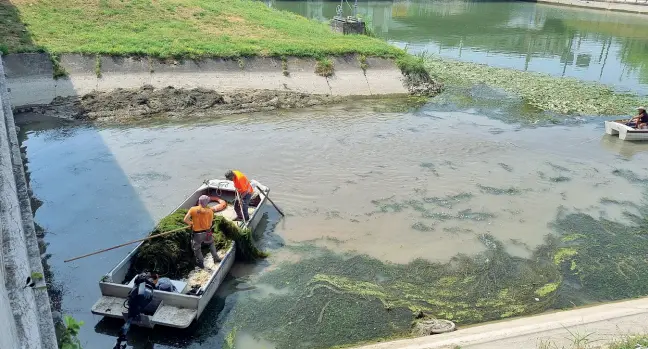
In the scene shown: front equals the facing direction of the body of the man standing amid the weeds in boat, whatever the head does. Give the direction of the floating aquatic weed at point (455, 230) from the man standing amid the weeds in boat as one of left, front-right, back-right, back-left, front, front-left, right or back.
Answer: right

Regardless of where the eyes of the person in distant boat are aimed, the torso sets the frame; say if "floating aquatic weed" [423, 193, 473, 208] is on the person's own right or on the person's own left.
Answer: on the person's own left

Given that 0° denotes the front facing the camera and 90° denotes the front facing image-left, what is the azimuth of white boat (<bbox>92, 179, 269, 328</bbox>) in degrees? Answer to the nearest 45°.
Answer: approximately 225°

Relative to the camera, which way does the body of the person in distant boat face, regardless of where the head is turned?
to the viewer's left

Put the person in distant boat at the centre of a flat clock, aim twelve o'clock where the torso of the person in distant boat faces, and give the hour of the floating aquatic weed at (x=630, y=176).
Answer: The floating aquatic weed is roughly at 9 o'clock from the person in distant boat.

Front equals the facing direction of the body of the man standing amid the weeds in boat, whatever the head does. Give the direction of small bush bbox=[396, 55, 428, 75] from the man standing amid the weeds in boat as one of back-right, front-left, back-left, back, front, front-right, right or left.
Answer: front-right

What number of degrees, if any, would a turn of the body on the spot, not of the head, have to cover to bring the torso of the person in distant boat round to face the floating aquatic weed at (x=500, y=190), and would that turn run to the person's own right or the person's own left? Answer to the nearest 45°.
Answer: approximately 90° to the person's own left

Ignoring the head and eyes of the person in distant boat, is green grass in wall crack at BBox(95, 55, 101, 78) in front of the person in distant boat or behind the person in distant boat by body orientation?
in front

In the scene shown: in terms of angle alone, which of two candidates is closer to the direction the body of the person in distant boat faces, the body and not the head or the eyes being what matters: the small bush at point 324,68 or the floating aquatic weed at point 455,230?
the small bush

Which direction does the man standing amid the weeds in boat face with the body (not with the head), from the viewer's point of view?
away from the camera
